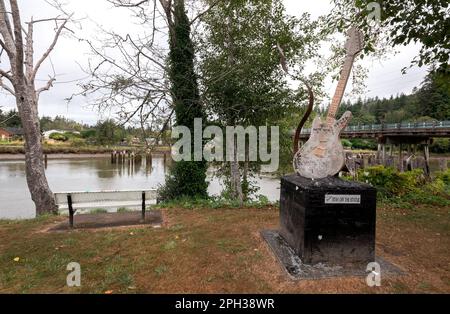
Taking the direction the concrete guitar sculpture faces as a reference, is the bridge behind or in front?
behind

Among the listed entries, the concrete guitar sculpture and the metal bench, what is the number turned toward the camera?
1

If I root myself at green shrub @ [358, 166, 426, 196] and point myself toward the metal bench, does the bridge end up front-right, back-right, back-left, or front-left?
back-right

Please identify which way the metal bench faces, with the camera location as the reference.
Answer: facing away from the viewer

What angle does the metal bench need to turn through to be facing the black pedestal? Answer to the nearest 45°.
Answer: approximately 135° to its right

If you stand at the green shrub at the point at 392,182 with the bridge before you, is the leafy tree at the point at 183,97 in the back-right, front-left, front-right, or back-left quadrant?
back-left

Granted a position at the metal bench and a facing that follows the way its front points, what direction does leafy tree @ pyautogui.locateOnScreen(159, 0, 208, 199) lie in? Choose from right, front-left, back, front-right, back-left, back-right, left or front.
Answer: front-right

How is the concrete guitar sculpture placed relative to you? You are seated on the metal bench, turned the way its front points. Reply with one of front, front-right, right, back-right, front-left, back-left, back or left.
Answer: back-right

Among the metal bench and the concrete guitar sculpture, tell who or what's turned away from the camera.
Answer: the metal bench

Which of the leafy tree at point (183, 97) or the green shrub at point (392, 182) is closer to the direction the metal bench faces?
the leafy tree

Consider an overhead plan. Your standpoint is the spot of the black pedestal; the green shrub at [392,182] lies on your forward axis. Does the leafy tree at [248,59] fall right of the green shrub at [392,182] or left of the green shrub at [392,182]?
left

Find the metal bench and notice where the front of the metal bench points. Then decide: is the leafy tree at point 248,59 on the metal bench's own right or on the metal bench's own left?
on the metal bench's own right
